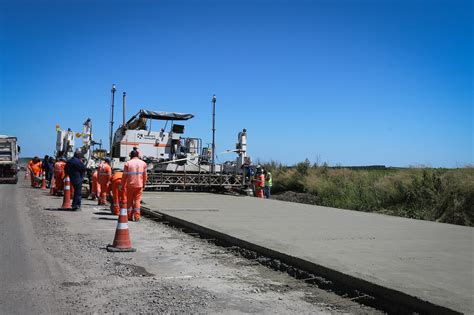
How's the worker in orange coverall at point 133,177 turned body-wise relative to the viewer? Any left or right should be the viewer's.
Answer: facing away from the viewer

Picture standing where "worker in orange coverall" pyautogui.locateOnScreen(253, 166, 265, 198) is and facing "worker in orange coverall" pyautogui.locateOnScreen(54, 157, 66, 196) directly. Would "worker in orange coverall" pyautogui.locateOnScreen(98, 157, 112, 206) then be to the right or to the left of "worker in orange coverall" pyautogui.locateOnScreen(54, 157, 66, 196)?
left

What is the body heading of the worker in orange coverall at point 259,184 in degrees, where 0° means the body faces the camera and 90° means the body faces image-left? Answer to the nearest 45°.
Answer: approximately 90°

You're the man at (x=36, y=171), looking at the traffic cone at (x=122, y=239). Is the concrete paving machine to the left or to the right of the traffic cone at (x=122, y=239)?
left

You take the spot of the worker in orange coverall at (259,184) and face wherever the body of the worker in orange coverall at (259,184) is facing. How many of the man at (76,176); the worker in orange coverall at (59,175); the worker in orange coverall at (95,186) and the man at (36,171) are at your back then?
0

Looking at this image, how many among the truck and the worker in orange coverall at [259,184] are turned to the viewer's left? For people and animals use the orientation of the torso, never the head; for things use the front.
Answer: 1

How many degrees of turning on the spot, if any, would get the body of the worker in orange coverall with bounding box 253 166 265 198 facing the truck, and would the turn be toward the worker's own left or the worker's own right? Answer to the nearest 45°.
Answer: approximately 45° to the worker's own right

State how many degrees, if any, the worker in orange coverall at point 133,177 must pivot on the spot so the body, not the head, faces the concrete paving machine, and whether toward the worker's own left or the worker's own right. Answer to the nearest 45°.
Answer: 0° — they already face it

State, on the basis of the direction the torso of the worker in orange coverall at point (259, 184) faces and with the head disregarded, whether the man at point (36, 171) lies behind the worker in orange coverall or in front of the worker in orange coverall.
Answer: in front
